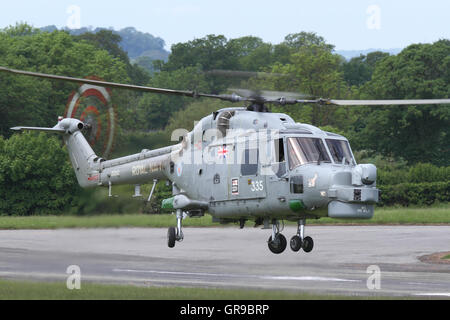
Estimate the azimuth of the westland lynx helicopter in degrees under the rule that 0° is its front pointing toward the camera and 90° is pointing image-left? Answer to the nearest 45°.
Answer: approximately 315°
